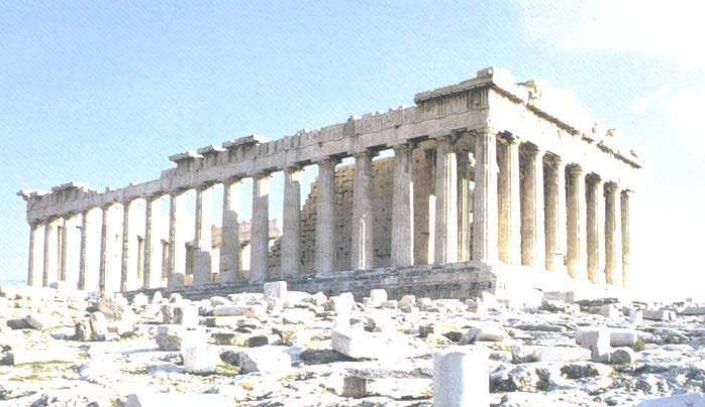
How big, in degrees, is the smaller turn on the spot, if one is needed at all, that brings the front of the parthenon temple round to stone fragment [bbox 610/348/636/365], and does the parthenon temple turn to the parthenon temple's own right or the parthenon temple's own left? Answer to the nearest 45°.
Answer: approximately 45° to the parthenon temple's own right

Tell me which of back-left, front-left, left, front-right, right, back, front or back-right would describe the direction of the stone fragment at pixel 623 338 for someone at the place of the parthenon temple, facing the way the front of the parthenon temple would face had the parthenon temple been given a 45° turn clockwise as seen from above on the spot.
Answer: front

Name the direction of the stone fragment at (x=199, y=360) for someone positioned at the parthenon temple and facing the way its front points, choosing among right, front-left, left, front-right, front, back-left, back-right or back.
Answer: front-right

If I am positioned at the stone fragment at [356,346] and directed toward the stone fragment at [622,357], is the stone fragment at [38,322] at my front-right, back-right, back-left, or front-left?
back-left

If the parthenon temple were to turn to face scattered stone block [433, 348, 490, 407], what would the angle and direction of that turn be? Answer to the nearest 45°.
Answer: approximately 45° to its right

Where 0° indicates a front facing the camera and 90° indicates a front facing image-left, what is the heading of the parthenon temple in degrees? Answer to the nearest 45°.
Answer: approximately 315°

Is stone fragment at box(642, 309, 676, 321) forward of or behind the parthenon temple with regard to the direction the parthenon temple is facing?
forward

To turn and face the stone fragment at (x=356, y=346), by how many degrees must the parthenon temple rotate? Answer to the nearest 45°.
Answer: approximately 45° to its right
